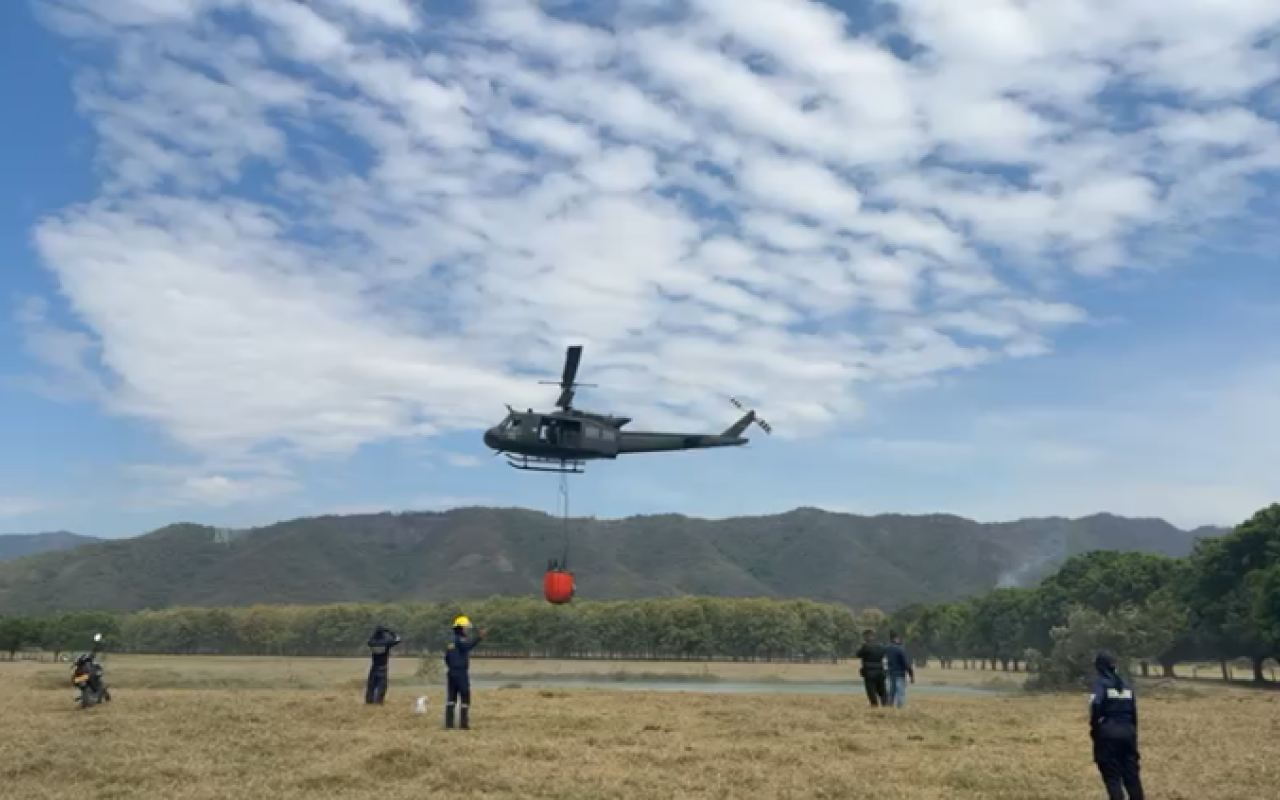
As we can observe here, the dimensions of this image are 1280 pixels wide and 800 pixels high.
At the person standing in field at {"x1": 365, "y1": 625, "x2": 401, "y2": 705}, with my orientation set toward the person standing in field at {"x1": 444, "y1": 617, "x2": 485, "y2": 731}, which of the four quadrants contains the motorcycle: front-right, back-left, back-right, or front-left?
back-right

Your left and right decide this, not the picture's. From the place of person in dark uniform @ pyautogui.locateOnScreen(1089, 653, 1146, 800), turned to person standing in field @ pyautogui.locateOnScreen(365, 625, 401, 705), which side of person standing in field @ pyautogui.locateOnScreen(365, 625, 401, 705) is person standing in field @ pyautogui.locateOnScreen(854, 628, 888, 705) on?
right

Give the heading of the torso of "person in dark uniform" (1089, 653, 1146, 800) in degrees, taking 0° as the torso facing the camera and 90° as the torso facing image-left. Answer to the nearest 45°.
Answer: approximately 135°

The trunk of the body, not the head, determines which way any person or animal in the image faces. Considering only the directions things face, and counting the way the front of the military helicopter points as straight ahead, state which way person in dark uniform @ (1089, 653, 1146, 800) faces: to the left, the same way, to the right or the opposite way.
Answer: to the right

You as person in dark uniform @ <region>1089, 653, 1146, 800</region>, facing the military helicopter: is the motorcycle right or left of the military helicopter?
left

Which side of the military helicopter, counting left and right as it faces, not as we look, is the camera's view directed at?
left
